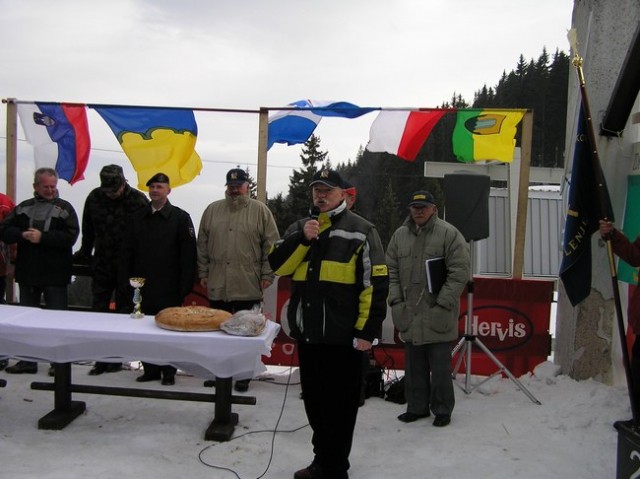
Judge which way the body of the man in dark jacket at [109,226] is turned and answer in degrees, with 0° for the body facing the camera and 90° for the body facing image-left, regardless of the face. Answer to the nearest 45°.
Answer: approximately 45°

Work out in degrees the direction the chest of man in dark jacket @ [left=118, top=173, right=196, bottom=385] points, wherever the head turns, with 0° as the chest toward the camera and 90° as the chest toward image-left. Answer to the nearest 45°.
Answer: approximately 45°

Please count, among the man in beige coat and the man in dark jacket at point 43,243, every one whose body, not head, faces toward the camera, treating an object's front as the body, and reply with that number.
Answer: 2

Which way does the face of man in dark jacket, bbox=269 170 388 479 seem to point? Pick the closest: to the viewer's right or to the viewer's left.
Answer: to the viewer's left

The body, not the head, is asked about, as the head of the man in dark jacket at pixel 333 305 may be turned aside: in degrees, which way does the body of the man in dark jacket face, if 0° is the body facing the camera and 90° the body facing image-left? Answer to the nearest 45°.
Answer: approximately 45°

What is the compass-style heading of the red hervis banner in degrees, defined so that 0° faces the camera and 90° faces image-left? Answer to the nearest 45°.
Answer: approximately 0°

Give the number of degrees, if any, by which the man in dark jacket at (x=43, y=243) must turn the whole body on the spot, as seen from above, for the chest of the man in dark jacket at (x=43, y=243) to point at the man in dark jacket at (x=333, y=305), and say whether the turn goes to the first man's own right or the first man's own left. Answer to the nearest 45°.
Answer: approximately 45° to the first man's own left
